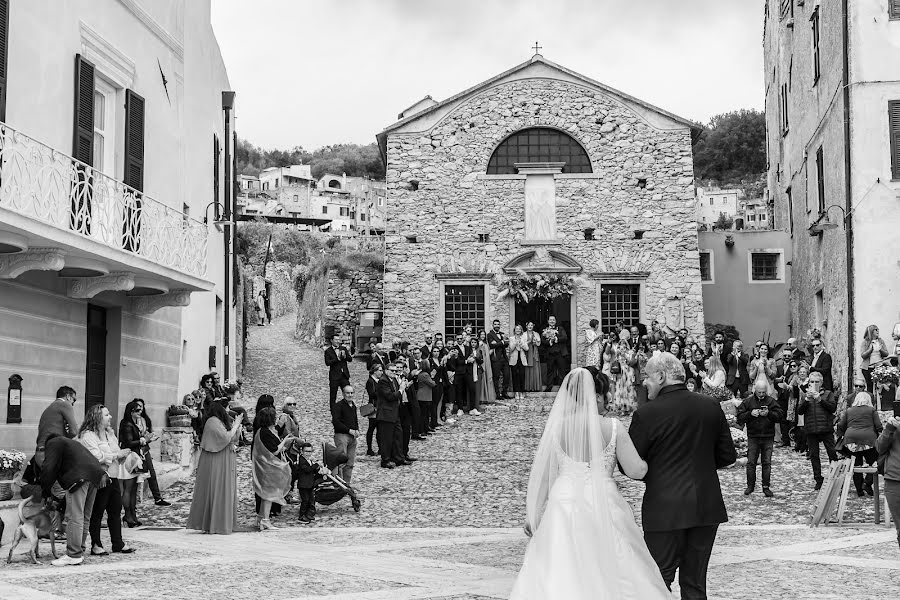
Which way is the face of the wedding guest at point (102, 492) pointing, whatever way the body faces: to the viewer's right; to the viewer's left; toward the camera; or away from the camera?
to the viewer's right

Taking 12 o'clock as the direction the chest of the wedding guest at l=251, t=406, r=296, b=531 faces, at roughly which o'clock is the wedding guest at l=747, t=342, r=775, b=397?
the wedding guest at l=747, t=342, r=775, b=397 is roughly at 11 o'clock from the wedding guest at l=251, t=406, r=296, b=531.

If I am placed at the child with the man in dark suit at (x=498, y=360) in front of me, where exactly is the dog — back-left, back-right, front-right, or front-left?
back-left

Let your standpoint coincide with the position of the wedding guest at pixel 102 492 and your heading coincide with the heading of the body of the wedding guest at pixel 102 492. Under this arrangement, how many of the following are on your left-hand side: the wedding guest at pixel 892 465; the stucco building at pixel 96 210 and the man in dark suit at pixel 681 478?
1

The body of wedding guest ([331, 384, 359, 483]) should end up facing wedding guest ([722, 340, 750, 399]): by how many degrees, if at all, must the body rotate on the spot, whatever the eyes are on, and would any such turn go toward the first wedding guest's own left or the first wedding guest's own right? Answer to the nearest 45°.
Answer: approximately 90° to the first wedding guest's own left

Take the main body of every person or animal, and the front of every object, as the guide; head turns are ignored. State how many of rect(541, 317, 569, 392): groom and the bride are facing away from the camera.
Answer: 1

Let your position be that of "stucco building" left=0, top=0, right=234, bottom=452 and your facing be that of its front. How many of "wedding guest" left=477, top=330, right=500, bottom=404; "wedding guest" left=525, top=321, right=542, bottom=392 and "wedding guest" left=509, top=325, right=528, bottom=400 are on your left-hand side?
3

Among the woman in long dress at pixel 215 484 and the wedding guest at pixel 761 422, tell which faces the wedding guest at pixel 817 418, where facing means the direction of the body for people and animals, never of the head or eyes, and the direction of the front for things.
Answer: the woman in long dress

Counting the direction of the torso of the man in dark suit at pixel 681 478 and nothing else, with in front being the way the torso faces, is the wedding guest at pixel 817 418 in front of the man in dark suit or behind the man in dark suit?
in front

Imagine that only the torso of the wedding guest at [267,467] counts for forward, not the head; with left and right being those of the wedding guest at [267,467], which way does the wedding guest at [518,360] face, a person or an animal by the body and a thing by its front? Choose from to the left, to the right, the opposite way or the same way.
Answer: to the right

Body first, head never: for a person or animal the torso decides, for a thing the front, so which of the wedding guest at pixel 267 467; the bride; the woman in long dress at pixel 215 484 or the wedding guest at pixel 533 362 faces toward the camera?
the wedding guest at pixel 533 362

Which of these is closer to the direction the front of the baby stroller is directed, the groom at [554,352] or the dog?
the groom

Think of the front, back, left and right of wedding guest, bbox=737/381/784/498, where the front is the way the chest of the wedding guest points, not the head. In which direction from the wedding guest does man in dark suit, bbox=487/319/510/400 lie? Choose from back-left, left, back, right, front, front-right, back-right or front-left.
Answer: back-right

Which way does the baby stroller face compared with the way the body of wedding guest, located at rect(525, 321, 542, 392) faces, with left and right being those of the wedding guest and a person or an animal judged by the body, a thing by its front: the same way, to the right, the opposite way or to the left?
to the left

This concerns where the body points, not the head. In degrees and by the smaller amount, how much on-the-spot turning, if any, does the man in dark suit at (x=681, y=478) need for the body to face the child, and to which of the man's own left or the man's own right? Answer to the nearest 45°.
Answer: approximately 45° to the man's own left

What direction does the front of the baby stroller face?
to the viewer's right

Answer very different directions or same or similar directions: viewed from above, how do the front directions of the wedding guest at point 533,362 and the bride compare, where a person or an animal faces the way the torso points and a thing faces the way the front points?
very different directions
